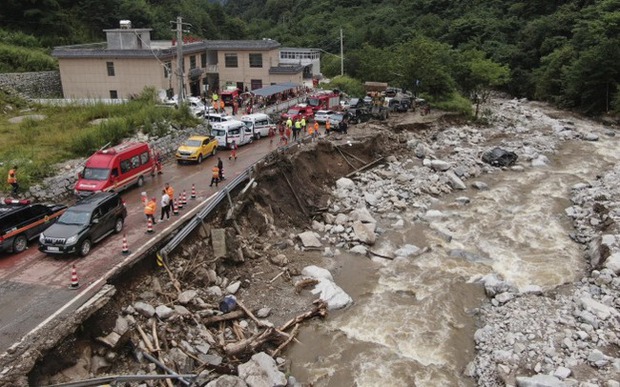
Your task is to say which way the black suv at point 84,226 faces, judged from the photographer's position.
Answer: facing the viewer and to the left of the viewer

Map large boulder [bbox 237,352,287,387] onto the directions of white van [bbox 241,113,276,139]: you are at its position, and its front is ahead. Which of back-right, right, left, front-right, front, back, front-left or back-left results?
front-left

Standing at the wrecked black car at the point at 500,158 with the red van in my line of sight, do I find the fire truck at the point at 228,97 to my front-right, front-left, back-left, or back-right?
front-right

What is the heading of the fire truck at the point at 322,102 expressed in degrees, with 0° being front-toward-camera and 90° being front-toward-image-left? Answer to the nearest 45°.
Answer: approximately 45°

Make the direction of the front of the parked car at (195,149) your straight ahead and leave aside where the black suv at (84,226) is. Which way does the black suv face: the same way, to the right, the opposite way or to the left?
the same way

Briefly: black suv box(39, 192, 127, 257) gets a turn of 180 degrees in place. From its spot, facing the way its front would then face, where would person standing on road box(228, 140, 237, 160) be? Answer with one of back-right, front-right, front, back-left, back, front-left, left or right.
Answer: front

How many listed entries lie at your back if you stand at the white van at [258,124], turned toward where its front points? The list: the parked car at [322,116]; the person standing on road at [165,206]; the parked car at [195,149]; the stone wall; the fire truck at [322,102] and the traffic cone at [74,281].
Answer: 2

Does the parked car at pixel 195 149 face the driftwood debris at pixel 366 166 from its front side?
no

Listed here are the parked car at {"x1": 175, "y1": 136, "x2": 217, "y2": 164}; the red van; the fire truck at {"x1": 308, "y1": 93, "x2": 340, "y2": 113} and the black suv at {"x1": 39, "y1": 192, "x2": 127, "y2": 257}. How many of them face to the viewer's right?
0

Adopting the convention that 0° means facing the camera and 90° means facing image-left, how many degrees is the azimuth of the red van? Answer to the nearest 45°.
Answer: approximately 45°

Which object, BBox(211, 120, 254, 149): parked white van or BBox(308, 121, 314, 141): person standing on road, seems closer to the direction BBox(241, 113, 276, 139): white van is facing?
the parked white van

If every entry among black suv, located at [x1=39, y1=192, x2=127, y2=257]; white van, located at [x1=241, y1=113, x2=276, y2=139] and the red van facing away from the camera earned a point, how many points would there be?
0

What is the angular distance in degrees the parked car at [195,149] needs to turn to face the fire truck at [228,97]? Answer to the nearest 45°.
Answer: approximately 135° to its right

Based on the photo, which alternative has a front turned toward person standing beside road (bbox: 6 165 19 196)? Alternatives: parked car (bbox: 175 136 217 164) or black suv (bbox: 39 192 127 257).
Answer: the parked car

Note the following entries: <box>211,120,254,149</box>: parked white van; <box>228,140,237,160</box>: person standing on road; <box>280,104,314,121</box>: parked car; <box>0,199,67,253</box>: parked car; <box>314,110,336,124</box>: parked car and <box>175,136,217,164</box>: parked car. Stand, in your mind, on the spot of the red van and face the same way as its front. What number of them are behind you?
5

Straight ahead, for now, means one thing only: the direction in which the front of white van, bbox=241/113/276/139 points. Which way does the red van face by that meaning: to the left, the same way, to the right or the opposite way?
the same way

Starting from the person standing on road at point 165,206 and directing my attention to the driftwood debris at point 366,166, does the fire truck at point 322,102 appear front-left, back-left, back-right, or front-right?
front-left

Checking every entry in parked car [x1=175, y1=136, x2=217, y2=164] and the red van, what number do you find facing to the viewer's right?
0

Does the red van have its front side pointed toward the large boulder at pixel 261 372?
no

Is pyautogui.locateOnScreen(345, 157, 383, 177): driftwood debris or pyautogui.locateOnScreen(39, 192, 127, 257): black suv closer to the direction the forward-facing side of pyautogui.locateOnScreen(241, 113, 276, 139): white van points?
the black suv

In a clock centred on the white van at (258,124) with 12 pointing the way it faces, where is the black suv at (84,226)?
The black suv is roughly at 11 o'clock from the white van.

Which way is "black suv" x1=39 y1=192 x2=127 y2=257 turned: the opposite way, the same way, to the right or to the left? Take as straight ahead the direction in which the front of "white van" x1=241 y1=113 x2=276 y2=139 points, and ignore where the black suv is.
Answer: the same way

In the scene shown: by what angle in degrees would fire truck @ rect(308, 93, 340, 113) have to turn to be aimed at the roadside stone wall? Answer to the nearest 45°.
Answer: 0° — it already faces it
